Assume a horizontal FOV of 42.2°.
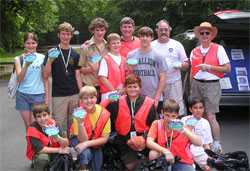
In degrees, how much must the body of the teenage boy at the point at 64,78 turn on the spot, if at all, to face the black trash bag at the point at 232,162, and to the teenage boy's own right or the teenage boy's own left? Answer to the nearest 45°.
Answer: approximately 45° to the teenage boy's own left

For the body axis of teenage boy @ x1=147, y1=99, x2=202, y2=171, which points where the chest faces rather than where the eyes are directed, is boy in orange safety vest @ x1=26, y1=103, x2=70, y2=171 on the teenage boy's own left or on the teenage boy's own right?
on the teenage boy's own right

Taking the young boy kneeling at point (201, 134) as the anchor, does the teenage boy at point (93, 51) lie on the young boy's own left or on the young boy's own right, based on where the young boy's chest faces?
on the young boy's own right

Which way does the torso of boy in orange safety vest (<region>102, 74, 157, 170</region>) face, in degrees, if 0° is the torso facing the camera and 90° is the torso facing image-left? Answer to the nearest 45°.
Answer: approximately 0°

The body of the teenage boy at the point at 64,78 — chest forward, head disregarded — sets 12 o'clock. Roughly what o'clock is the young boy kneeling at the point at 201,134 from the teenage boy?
The young boy kneeling is roughly at 10 o'clock from the teenage boy.

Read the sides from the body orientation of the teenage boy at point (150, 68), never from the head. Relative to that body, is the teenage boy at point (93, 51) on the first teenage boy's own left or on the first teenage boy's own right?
on the first teenage boy's own right
